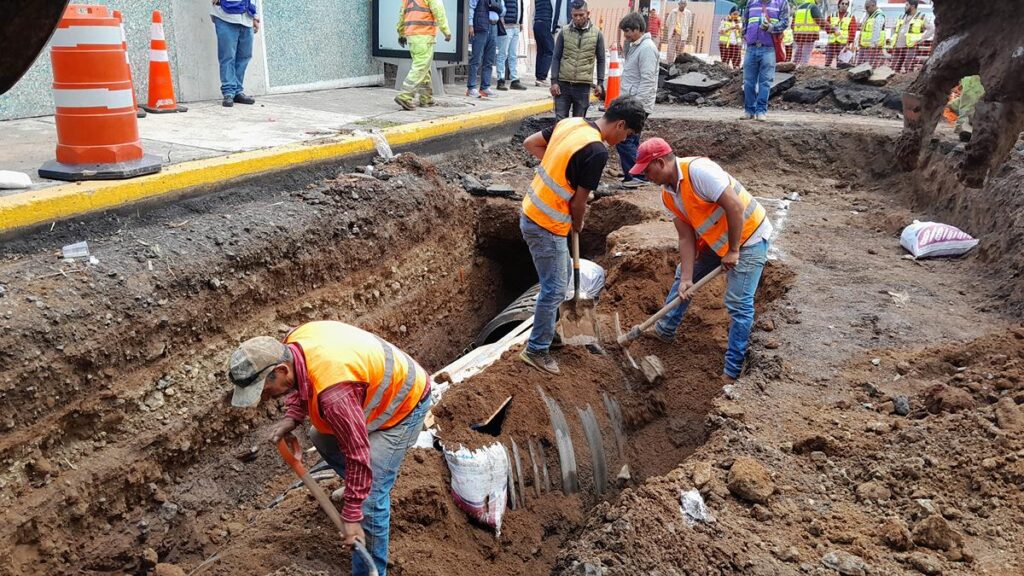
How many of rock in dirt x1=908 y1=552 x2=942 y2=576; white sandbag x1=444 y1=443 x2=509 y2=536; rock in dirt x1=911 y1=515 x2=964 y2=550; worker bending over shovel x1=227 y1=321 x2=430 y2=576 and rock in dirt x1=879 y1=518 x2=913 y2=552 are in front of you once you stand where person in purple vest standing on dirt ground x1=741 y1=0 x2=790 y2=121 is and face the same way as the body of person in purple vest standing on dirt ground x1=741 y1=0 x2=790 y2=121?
5

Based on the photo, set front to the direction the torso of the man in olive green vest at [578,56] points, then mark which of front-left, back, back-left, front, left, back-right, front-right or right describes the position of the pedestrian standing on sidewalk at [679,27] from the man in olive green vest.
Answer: back

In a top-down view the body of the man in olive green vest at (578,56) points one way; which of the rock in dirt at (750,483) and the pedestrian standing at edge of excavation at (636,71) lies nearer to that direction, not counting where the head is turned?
the rock in dirt

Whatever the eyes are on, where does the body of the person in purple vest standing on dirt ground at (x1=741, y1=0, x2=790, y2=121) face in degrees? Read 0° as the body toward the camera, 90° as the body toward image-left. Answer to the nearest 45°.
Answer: approximately 0°

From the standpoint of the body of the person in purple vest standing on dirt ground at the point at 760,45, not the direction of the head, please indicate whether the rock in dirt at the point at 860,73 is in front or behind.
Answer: behind

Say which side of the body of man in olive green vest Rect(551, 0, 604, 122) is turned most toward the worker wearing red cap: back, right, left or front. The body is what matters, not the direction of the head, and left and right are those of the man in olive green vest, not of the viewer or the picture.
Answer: front
